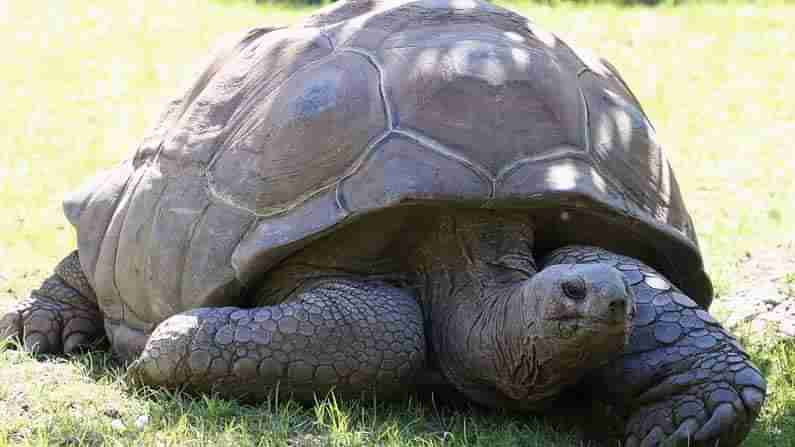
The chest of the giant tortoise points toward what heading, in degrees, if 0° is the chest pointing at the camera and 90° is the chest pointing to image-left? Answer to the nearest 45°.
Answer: approximately 315°
